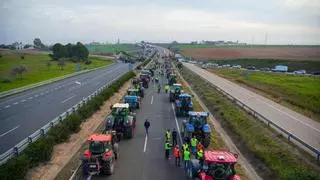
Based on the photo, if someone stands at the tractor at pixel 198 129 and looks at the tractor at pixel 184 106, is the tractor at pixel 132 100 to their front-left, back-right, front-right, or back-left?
front-left

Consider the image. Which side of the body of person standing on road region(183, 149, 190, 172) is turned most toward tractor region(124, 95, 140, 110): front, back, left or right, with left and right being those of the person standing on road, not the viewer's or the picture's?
front

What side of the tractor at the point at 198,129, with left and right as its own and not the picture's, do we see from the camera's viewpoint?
back

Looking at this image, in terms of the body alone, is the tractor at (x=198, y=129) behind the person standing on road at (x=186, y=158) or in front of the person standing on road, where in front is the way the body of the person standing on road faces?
in front

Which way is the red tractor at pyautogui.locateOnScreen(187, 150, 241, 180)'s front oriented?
away from the camera

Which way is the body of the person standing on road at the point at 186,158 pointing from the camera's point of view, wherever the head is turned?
away from the camera

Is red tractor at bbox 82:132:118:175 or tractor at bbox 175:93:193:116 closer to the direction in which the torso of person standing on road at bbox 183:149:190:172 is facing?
the tractor
